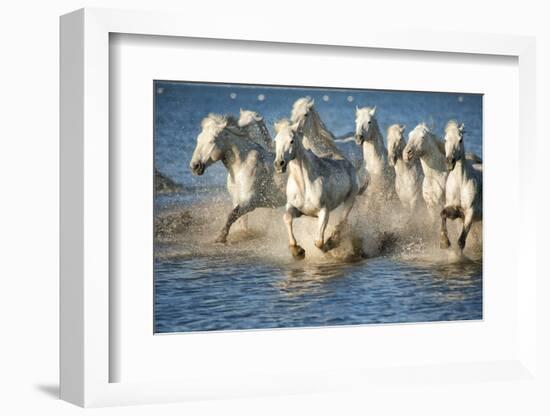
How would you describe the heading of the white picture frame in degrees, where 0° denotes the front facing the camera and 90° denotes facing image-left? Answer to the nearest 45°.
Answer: approximately 315°
